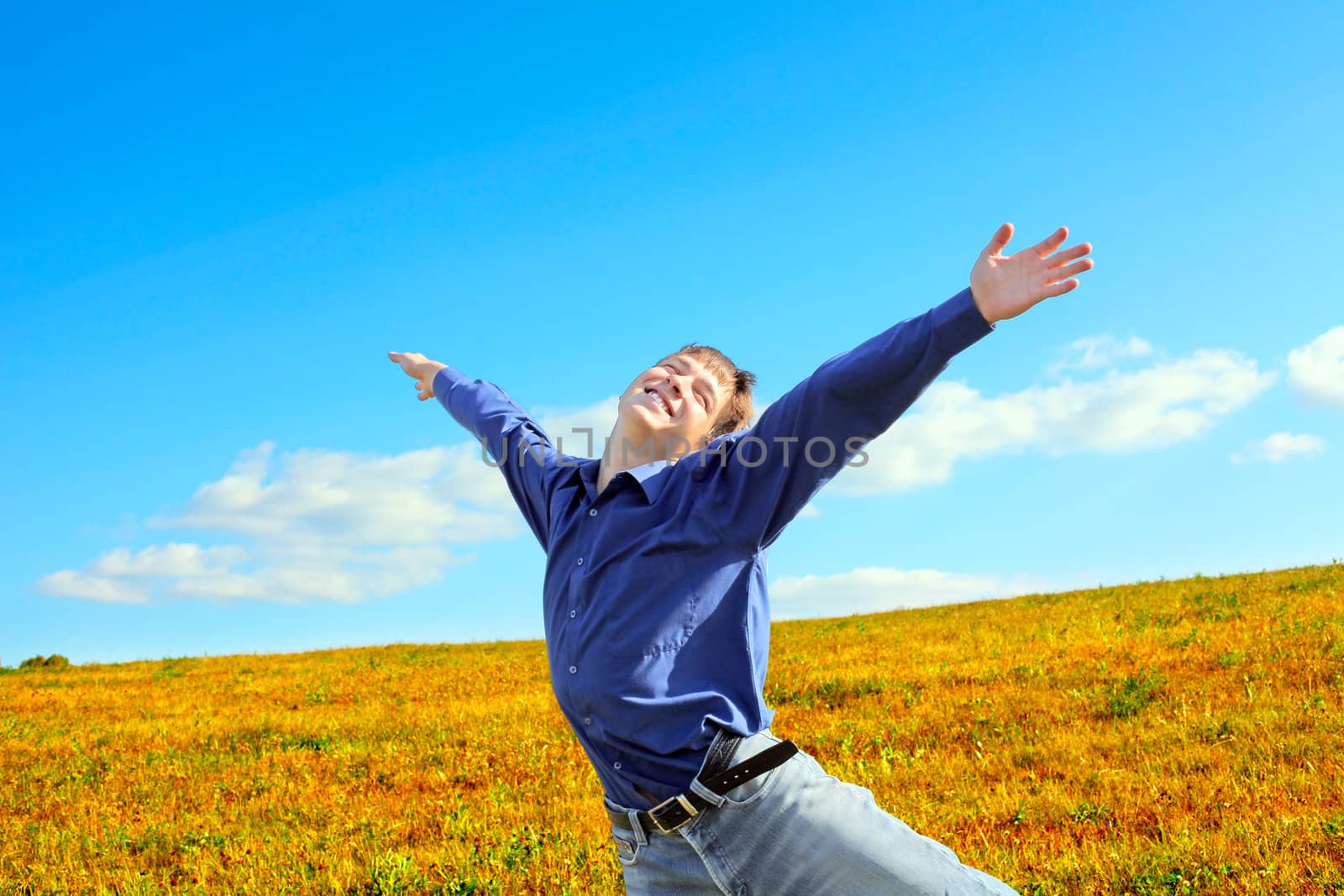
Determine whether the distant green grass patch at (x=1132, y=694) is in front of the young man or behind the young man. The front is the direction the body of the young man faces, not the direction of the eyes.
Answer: behind

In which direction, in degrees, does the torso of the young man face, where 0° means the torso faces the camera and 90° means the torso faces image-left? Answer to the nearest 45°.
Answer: approximately 45°
